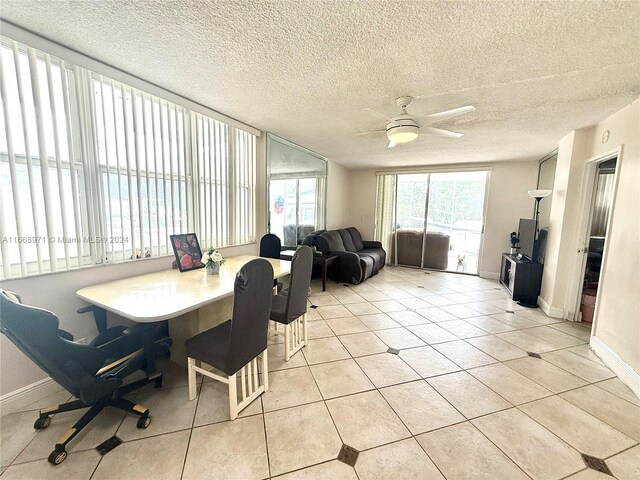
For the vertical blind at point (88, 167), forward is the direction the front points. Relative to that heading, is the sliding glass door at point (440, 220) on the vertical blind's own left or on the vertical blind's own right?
on the vertical blind's own left

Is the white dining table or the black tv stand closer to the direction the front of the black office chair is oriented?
the white dining table

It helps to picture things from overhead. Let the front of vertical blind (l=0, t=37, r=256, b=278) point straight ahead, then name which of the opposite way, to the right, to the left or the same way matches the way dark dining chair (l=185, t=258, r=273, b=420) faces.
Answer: the opposite way

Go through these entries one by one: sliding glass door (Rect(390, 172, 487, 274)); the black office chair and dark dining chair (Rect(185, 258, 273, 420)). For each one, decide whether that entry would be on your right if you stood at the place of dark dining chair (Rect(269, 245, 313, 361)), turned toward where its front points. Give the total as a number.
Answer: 1

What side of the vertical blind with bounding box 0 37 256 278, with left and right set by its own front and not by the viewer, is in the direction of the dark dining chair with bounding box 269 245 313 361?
front

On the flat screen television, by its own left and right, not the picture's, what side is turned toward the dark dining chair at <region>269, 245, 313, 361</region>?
front

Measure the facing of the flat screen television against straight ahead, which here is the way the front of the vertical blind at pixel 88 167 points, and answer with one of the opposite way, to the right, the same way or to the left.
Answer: the opposite way

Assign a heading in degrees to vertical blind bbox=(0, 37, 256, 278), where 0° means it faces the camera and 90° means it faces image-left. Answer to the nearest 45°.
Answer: approximately 315°

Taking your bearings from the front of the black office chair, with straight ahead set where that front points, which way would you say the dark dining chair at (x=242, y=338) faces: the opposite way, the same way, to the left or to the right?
to the left

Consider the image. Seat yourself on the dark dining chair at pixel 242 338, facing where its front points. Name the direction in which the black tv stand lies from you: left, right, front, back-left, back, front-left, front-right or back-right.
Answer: back-right

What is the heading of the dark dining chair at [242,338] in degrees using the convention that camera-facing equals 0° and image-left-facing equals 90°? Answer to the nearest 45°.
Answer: approximately 135°

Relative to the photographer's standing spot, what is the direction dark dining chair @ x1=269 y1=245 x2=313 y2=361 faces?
facing away from the viewer and to the left of the viewer
